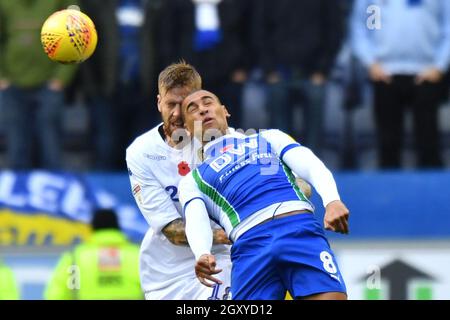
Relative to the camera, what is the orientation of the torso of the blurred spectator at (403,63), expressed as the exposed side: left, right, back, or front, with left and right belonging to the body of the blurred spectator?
front

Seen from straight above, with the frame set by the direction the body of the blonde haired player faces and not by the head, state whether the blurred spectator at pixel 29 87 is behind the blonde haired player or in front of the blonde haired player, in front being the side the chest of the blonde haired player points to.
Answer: behind

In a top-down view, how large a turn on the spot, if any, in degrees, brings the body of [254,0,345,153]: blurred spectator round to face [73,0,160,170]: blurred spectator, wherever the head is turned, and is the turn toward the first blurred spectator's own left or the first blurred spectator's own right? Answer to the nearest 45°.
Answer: approximately 90° to the first blurred spectator's own right

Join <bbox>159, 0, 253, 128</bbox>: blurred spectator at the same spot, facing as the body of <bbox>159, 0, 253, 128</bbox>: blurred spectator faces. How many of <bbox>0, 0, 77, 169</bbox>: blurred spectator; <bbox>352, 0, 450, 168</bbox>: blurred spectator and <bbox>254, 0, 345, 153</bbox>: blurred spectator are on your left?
2

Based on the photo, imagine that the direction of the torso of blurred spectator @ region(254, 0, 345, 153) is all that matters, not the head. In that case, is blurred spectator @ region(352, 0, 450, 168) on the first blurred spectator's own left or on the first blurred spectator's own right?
on the first blurred spectator's own left

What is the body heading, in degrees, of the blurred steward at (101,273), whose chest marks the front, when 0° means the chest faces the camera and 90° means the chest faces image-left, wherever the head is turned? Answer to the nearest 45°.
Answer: approximately 180°

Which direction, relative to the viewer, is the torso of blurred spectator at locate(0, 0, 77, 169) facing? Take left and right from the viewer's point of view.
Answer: facing the viewer

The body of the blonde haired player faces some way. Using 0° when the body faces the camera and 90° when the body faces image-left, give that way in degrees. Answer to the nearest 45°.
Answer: approximately 315°

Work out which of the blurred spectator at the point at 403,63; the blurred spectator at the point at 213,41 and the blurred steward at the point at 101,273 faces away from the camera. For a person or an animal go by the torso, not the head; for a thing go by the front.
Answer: the blurred steward at the point at 101,273

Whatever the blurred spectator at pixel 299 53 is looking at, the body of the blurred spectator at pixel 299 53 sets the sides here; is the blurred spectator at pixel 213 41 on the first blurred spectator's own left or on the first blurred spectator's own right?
on the first blurred spectator's own right

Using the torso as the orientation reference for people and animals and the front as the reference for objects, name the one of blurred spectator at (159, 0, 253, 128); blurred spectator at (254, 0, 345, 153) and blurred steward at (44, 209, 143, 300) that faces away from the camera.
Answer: blurred steward at (44, 209, 143, 300)

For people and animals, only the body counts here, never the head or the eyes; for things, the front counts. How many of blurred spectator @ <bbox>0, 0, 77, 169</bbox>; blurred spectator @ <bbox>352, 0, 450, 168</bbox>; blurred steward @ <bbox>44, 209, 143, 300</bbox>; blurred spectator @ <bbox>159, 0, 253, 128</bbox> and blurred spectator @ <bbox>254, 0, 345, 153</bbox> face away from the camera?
1

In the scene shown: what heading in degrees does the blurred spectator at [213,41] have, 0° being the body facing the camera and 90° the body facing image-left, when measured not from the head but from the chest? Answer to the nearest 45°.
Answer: approximately 0°

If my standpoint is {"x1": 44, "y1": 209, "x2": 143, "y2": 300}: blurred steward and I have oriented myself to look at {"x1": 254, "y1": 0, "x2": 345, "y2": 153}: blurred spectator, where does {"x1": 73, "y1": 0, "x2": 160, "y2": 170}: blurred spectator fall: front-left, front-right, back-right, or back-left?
front-left

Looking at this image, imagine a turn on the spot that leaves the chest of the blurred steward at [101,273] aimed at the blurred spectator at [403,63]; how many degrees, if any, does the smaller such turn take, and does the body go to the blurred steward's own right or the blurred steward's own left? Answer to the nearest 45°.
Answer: approximately 90° to the blurred steward's own right

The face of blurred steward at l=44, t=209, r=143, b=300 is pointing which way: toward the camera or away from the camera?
away from the camera
